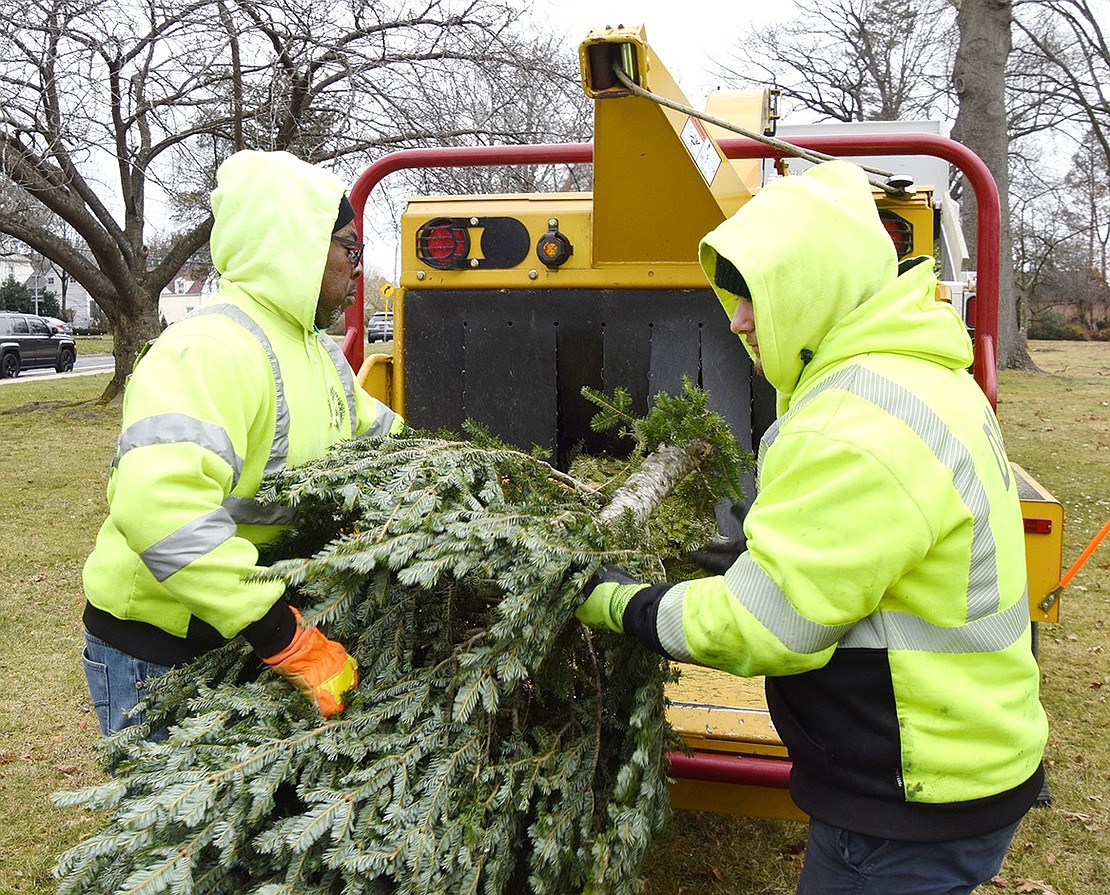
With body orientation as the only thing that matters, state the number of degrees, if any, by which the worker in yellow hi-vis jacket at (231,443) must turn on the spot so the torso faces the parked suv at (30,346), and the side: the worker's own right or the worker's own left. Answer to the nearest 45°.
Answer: approximately 135° to the worker's own left

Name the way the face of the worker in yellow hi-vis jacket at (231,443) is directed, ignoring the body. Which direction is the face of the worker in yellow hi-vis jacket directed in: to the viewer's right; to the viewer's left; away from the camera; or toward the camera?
to the viewer's right

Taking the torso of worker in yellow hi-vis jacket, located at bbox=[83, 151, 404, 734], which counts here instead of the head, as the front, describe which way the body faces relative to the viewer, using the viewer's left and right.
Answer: facing the viewer and to the right of the viewer

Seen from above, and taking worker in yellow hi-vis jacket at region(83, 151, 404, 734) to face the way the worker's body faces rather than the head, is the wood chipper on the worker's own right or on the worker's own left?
on the worker's own left

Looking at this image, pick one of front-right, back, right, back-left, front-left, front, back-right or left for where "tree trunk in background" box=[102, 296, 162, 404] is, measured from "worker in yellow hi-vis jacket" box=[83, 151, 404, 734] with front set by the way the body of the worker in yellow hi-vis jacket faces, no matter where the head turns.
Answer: back-left

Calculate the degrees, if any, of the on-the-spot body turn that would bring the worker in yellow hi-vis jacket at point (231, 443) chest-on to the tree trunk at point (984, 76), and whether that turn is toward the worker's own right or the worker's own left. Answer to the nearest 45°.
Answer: approximately 90° to the worker's own left
